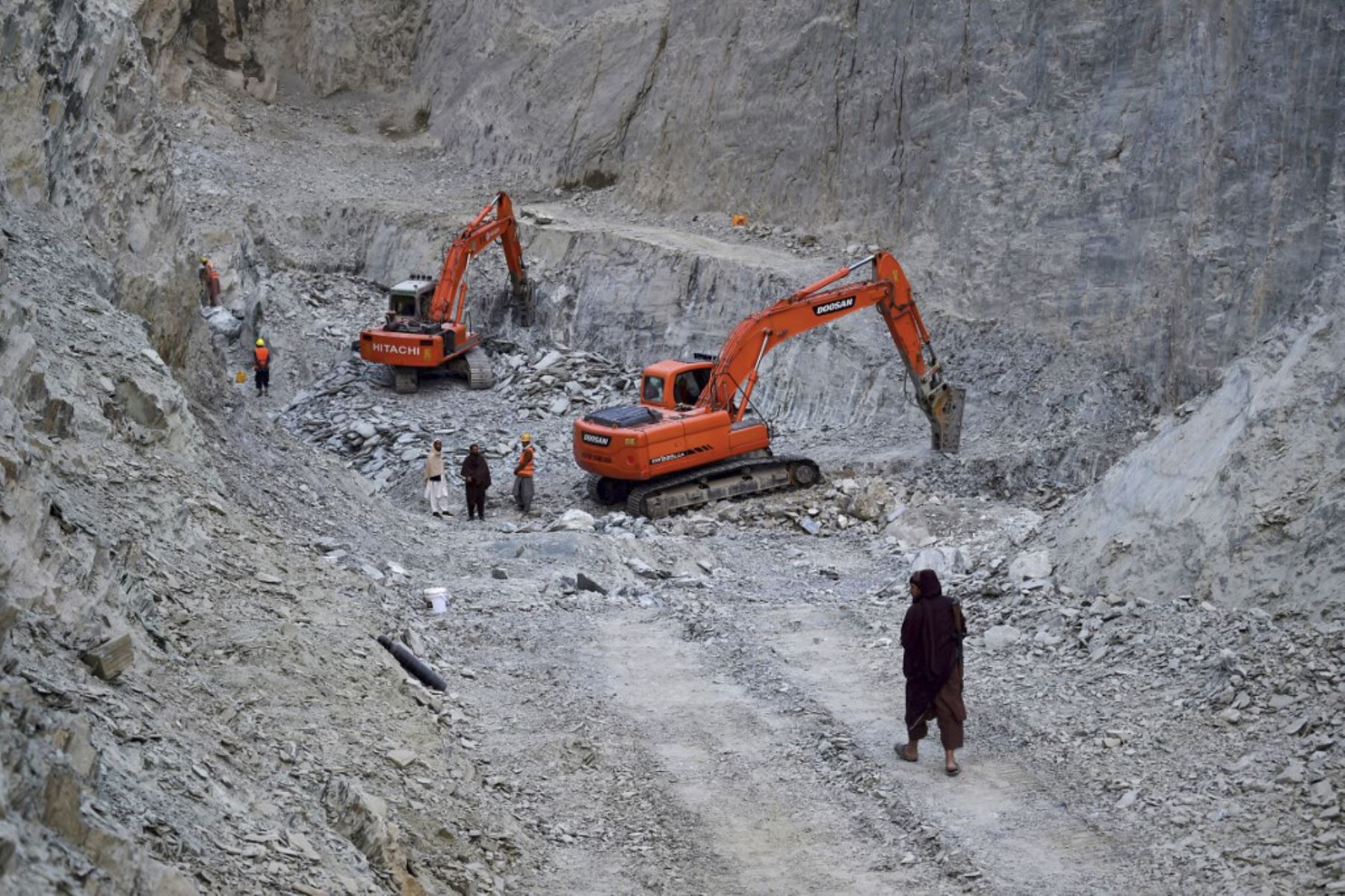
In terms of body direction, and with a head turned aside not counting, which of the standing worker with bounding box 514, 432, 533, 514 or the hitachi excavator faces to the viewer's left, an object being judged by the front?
the standing worker

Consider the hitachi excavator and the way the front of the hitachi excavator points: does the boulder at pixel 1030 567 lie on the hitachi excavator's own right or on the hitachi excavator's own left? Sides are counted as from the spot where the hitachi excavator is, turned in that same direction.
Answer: on the hitachi excavator's own right

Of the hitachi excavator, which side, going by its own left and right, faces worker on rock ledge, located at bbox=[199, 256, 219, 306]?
left

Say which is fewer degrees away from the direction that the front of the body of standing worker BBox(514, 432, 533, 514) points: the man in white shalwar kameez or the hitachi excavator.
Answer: the man in white shalwar kameez

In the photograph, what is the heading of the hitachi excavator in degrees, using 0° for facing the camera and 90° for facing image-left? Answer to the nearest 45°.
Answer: approximately 225°

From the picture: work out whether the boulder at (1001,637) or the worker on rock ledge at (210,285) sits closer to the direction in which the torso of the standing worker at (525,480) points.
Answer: the worker on rock ledge

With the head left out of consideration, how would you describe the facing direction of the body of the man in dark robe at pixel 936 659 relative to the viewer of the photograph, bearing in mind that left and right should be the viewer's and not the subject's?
facing away from the viewer and to the left of the viewer

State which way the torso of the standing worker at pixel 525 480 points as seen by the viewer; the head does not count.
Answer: to the viewer's left

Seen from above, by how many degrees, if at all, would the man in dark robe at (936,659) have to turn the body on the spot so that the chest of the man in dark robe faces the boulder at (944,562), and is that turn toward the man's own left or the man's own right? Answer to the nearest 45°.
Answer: approximately 45° to the man's own right

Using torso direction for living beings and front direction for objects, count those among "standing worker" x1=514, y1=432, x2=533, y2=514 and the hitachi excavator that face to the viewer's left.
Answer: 1

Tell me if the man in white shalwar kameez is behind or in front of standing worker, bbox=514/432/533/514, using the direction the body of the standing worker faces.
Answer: in front

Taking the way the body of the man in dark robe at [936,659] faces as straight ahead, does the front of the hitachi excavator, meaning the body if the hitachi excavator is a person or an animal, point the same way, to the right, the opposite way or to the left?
to the right

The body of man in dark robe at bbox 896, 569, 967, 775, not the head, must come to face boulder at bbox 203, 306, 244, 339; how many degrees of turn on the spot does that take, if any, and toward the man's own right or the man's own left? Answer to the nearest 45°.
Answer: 0° — they already face it

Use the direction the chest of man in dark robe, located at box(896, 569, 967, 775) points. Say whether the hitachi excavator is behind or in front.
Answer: in front

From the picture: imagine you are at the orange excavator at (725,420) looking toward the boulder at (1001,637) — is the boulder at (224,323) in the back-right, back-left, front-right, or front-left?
back-right
